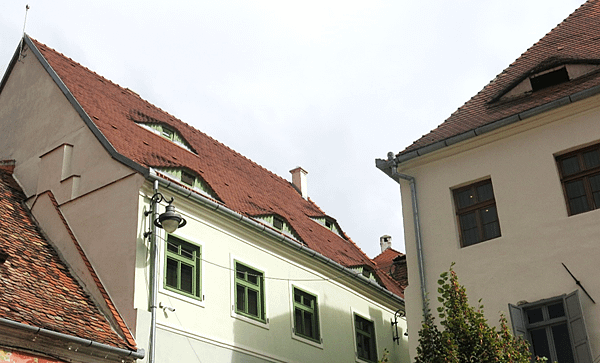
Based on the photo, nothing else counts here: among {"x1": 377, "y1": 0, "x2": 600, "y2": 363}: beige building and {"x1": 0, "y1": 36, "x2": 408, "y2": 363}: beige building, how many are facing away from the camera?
0

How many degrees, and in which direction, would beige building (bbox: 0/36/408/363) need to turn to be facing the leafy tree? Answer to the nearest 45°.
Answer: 0° — it already faces it

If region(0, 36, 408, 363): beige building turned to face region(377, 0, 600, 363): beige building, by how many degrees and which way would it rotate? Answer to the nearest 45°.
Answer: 0° — it already faces it

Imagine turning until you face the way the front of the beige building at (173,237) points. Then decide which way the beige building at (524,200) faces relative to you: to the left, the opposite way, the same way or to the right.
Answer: to the right

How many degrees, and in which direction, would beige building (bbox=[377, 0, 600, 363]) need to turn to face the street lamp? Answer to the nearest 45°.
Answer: approximately 45° to its right

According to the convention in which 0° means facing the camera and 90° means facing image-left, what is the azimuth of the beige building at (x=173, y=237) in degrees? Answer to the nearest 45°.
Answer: approximately 315°
